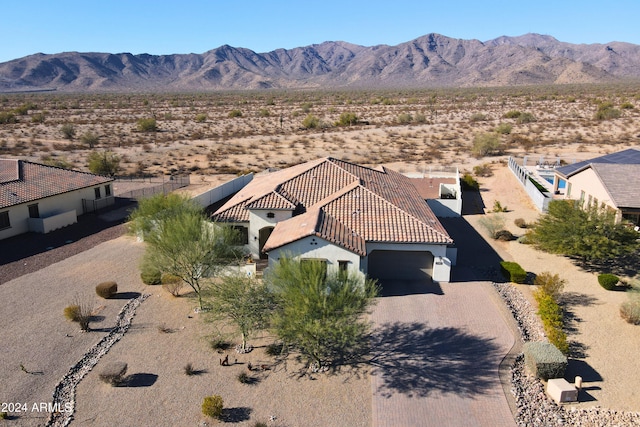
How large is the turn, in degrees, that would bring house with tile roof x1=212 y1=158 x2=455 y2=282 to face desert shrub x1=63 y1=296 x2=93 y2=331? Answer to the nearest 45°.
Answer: approximately 45° to its right

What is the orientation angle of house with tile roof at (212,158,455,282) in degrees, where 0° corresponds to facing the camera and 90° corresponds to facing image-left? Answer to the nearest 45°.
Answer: approximately 0°

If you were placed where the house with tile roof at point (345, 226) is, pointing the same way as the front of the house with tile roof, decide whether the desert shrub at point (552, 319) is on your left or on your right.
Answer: on your left

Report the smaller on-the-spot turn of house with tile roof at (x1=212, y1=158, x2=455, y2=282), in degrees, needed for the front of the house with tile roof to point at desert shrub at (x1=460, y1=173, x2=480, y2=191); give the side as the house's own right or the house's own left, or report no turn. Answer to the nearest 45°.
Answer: approximately 135° to the house's own left

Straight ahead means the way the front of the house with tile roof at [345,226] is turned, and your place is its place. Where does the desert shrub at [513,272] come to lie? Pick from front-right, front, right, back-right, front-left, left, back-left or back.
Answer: left

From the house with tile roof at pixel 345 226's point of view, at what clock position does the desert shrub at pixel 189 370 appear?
The desert shrub is roughly at 1 o'clock from the house with tile roof.

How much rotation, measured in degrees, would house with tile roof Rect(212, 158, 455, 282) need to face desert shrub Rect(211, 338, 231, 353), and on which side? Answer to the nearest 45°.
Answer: approximately 45° to its right

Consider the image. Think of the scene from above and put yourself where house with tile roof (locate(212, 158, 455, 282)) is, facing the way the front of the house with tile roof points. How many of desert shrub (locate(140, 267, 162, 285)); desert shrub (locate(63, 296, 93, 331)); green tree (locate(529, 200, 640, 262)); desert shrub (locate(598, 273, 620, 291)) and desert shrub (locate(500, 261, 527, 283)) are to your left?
3

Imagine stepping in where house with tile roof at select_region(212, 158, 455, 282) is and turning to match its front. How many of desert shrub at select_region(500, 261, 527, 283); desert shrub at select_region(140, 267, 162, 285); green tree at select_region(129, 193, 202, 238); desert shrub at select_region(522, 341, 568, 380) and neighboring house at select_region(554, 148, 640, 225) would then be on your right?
2

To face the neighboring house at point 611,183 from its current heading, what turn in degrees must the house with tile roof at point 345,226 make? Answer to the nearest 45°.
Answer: approximately 135° to its left

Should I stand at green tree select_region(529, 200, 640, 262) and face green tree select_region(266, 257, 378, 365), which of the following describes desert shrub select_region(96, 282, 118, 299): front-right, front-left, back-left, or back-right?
front-right

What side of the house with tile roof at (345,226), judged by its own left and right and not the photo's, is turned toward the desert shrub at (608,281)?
left

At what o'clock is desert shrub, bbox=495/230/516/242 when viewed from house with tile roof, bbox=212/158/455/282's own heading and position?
The desert shrub is roughly at 8 o'clock from the house with tile roof.

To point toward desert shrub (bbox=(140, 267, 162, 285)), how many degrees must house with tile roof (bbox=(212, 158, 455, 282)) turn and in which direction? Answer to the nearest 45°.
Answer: approximately 90° to its right

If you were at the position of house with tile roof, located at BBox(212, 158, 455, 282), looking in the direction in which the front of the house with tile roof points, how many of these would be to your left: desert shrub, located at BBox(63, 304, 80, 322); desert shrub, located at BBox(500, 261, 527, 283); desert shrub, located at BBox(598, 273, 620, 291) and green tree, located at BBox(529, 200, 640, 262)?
3

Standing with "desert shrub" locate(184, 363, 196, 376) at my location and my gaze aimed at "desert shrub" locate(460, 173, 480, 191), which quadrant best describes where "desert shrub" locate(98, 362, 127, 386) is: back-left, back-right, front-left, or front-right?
back-left

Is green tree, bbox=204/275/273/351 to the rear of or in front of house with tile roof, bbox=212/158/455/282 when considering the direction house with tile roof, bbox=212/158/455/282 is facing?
in front

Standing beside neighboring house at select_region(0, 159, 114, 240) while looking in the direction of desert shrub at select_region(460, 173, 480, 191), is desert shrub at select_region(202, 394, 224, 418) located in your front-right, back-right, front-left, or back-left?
front-right
